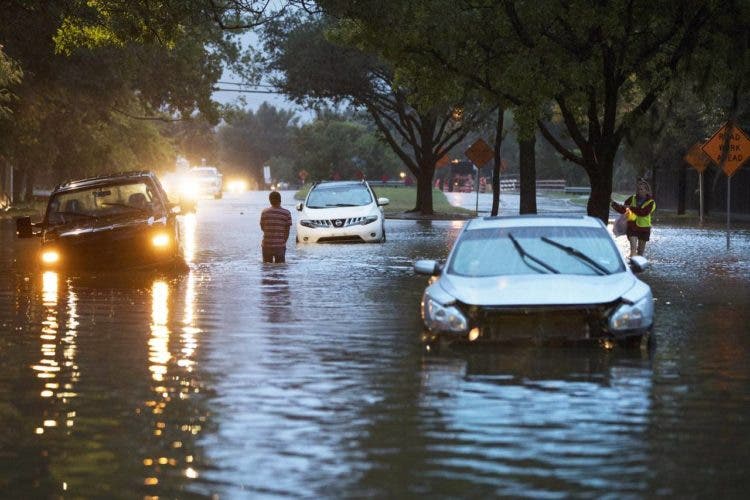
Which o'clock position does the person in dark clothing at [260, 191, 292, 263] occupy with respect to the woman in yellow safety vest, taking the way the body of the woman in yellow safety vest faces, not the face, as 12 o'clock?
The person in dark clothing is roughly at 1 o'clock from the woman in yellow safety vest.

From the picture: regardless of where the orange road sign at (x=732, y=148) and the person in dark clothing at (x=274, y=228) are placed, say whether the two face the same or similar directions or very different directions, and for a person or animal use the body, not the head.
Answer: very different directions

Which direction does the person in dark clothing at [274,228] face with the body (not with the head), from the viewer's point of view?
away from the camera

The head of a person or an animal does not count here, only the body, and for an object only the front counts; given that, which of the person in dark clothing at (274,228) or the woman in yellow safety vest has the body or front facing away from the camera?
the person in dark clothing

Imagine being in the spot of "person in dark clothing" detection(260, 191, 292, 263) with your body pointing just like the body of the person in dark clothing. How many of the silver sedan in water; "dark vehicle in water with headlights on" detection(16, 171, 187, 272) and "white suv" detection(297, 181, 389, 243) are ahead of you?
1

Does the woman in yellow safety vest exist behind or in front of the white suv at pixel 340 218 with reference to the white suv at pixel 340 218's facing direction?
in front

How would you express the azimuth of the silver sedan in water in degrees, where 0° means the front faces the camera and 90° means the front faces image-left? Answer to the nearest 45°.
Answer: approximately 0°

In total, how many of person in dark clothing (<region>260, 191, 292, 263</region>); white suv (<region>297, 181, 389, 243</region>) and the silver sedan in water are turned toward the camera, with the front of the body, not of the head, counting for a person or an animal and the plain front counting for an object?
2

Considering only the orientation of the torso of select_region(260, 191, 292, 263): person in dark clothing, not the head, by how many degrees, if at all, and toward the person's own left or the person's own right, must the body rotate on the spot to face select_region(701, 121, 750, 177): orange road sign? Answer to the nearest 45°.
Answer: approximately 45° to the person's own right
